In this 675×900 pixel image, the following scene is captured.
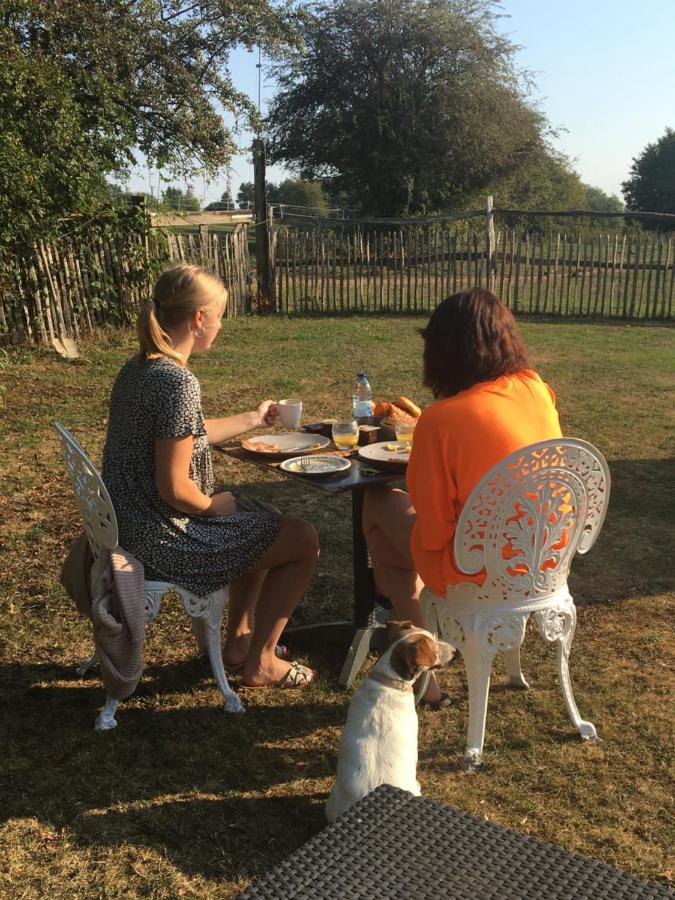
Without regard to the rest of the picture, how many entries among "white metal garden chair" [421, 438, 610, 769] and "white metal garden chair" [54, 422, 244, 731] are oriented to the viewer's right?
1

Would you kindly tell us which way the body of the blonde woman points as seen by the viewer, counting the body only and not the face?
to the viewer's right

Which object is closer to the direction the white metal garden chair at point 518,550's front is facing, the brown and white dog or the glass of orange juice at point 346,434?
the glass of orange juice

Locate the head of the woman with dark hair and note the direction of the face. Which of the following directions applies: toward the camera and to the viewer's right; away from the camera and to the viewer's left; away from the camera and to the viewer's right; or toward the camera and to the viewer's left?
away from the camera and to the viewer's left

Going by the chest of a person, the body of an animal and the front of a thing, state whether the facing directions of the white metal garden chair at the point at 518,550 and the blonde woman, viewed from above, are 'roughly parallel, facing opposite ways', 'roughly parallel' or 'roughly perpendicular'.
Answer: roughly perpendicular

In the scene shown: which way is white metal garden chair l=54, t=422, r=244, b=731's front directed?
to the viewer's right

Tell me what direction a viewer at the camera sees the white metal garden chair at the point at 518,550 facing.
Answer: facing away from the viewer and to the left of the viewer

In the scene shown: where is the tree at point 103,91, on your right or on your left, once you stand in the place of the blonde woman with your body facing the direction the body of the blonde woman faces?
on your left

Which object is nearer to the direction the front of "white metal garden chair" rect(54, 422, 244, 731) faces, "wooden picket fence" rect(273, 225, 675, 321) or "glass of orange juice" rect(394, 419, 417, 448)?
the glass of orange juice

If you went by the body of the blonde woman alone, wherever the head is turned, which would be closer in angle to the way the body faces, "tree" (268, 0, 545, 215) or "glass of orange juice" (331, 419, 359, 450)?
the glass of orange juice

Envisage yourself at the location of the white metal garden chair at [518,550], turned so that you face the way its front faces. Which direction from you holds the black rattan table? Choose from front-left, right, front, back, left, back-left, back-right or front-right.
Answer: back-left

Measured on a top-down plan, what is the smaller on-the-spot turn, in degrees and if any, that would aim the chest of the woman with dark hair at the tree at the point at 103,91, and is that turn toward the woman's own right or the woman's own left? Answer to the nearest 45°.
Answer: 0° — they already face it

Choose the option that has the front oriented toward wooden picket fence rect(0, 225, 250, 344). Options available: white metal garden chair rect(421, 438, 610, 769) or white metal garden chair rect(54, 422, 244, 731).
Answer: white metal garden chair rect(421, 438, 610, 769)

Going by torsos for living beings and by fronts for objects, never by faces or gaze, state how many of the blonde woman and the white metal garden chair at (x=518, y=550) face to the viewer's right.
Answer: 1

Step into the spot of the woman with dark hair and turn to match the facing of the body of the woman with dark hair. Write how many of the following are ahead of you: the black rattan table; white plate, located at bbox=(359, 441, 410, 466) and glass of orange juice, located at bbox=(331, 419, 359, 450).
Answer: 2

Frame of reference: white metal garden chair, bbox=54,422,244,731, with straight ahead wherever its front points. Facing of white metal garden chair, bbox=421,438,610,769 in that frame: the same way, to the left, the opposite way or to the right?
to the left

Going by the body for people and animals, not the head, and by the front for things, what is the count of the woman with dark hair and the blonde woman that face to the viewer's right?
1
